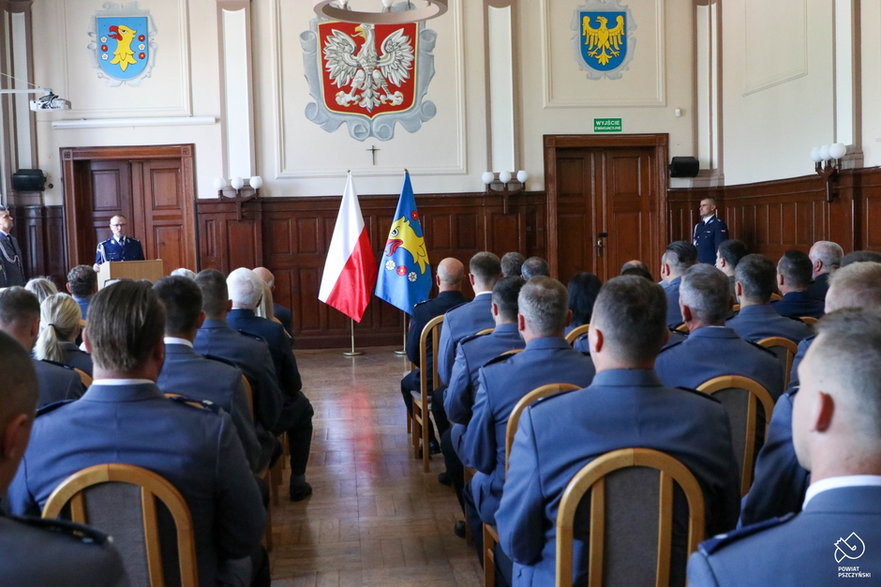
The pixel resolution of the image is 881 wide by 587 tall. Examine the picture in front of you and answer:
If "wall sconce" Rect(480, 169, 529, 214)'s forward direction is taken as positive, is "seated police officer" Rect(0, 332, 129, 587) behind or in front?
in front

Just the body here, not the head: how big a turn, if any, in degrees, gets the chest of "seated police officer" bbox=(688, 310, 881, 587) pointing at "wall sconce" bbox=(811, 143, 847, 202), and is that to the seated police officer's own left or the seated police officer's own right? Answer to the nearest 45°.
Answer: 0° — they already face it

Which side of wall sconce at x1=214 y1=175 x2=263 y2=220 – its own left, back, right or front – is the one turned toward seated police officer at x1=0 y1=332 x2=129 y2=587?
front

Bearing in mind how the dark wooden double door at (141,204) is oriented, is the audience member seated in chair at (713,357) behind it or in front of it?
in front

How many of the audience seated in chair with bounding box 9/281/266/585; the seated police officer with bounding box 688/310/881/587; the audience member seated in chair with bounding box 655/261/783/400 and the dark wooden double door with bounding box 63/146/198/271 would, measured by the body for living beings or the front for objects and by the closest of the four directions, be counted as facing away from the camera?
3

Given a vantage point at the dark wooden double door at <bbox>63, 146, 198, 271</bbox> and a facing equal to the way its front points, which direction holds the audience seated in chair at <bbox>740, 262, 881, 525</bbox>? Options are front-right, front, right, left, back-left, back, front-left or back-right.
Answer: front

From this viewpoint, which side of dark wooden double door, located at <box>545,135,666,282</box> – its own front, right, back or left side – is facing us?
front

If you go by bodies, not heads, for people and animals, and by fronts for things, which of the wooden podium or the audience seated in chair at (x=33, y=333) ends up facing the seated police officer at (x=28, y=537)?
the wooden podium

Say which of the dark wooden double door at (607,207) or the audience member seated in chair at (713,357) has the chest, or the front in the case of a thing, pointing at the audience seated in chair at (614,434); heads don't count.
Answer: the dark wooden double door

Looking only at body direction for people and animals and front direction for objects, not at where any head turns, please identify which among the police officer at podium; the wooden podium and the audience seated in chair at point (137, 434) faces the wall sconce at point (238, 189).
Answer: the audience seated in chair

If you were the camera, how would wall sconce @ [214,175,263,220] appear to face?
facing the viewer

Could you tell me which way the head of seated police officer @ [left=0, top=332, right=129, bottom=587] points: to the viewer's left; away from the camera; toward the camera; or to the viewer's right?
away from the camera

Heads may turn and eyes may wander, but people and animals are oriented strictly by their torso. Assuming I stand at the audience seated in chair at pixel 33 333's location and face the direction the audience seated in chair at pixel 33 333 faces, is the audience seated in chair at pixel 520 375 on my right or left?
on my right

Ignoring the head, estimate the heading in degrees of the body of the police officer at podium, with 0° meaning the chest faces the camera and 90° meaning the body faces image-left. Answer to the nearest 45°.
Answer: approximately 0°

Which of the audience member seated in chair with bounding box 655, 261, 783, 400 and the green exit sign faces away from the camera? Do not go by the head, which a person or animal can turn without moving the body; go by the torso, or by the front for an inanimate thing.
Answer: the audience member seated in chair

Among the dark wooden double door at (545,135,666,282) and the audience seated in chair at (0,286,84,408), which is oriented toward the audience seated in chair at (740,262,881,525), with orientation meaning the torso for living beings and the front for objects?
the dark wooden double door

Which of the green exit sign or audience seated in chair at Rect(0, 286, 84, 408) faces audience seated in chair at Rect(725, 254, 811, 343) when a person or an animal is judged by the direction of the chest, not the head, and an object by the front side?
the green exit sign

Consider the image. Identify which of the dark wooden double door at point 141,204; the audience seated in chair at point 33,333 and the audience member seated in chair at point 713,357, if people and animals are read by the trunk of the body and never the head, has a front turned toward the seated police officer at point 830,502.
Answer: the dark wooden double door

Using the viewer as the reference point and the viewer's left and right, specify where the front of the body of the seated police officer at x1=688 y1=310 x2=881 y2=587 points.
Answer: facing away from the viewer

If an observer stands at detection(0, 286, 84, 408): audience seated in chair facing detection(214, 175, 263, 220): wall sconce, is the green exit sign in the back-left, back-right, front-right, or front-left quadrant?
front-right
